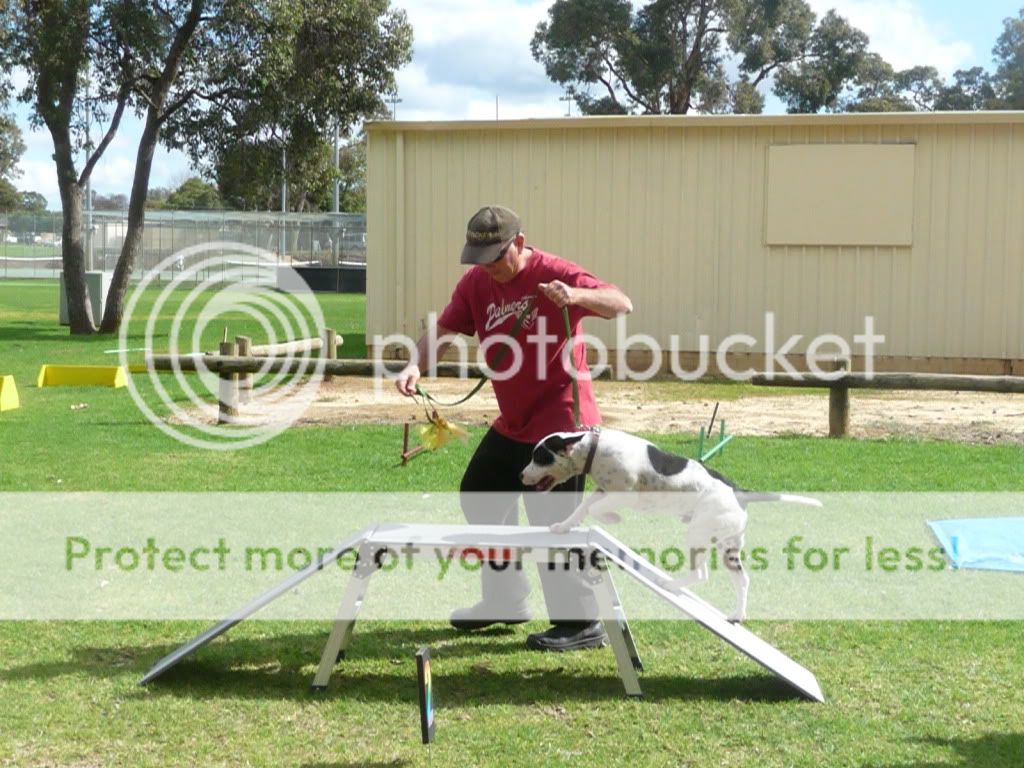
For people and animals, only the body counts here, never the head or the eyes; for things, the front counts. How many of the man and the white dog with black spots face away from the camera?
0

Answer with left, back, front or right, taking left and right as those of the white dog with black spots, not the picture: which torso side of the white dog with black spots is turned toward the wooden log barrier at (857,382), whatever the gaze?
right

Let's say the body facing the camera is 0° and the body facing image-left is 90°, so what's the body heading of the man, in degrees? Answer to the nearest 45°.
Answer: approximately 45°

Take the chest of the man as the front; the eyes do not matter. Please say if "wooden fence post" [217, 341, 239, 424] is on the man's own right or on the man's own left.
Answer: on the man's own right

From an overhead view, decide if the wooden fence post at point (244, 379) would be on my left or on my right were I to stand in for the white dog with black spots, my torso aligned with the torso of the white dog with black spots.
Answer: on my right

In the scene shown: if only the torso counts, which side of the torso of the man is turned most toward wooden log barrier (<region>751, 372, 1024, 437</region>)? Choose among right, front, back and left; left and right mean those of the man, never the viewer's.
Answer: back

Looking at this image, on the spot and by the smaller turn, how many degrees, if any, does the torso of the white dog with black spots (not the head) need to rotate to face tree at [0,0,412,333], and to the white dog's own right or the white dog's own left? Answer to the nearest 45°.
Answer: approximately 45° to the white dog's own right

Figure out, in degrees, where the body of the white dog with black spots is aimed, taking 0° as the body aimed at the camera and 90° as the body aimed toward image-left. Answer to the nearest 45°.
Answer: approximately 90°

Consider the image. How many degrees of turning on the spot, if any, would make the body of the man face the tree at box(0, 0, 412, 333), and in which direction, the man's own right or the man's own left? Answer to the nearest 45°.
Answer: approximately 135° to the man's own right

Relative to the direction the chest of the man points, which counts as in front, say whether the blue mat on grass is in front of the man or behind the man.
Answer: behind

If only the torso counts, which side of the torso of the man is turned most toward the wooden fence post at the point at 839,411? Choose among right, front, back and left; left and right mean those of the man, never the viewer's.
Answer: back

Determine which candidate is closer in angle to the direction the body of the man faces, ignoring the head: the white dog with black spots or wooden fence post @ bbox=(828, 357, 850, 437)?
the white dog with black spots

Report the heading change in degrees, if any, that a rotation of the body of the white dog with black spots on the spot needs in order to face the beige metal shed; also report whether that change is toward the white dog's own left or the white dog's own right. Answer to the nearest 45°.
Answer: approximately 90° to the white dog's own right
